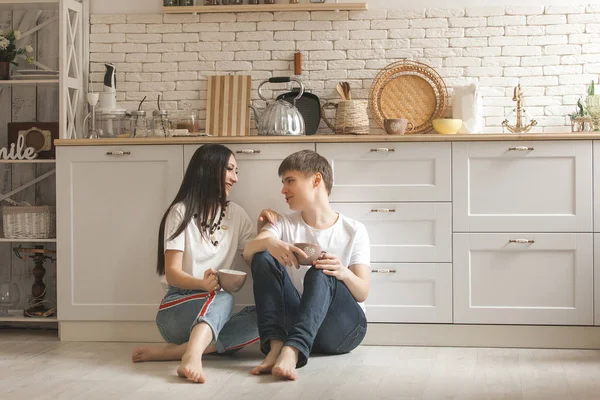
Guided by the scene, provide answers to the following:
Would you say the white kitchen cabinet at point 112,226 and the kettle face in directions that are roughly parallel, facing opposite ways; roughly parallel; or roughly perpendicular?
roughly perpendicular

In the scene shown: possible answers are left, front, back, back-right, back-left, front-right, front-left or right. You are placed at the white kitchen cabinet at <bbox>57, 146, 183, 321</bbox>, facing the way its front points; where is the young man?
front-left

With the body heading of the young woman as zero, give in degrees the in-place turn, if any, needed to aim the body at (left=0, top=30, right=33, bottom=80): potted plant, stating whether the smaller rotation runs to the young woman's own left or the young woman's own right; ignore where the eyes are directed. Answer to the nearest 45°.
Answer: approximately 180°

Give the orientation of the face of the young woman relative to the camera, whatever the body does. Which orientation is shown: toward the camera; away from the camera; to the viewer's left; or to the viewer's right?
to the viewer's right

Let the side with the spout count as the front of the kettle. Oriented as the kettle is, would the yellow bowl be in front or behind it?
behind

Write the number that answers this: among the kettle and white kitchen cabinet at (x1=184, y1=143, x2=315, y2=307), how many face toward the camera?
1

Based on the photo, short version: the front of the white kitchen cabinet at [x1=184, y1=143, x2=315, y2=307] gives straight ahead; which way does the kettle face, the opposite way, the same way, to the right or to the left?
to the right

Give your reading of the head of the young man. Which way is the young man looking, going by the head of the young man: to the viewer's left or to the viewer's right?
to the viewer's left

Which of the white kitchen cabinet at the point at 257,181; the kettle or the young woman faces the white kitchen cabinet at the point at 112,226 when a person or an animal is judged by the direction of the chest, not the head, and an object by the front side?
the kettle

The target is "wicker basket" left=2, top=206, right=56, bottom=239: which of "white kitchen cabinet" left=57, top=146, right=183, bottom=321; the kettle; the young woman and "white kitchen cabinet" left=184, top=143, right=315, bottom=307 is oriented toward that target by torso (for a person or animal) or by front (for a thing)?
the kettle
